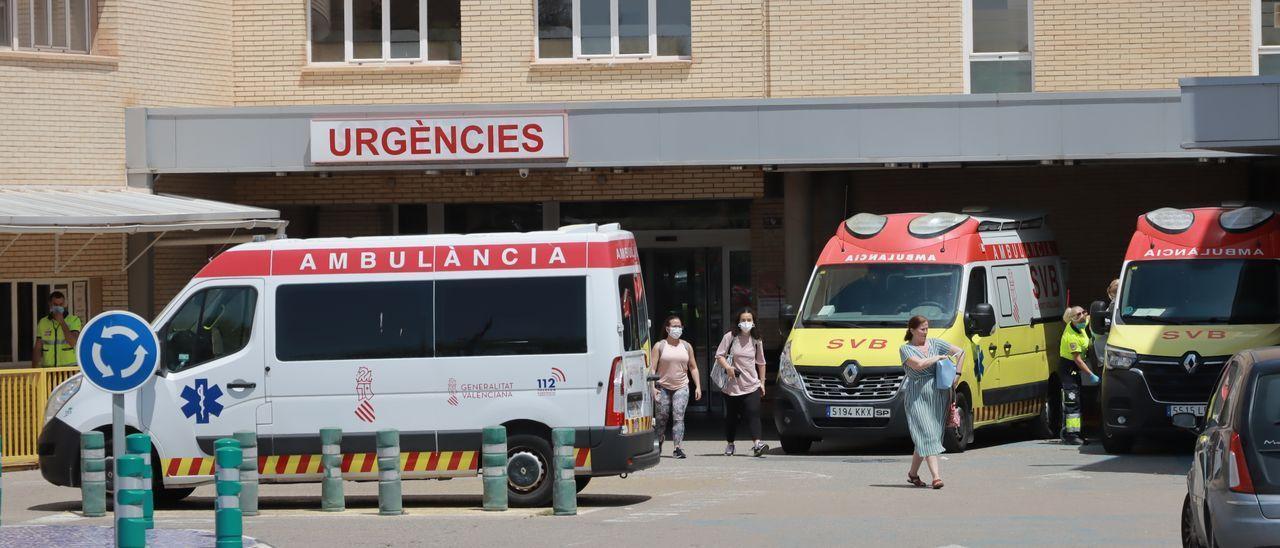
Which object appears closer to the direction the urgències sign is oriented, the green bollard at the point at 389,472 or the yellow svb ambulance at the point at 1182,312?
the green bollard

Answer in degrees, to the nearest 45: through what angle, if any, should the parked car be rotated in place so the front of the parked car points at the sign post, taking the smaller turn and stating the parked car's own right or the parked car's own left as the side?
approximately 90° to the parked car's own left

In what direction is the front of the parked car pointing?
away from the camera

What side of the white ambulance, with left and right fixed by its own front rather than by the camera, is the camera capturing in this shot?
left

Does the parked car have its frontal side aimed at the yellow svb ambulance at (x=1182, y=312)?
yes

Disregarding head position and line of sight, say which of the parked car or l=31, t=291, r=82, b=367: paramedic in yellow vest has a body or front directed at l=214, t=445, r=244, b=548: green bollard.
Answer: the paramedic in yellow vest

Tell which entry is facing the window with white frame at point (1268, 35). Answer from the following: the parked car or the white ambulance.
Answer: the parked car

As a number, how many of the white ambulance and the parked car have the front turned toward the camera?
0
